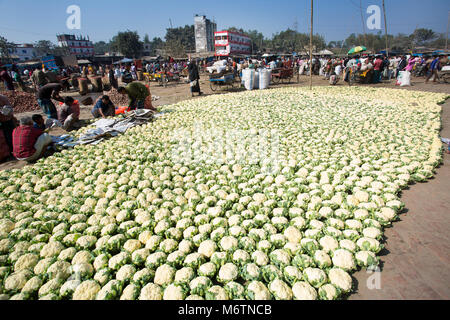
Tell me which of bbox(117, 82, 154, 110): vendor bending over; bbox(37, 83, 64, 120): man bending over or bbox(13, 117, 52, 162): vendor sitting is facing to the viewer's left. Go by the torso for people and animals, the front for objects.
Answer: bbox(117, 82, 154, 110): vendor bending over

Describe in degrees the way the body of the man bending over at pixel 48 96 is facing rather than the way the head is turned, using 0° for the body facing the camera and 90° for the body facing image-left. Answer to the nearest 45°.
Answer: approximately 270°

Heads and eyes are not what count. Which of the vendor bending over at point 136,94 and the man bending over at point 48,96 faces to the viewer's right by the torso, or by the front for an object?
the man bending over

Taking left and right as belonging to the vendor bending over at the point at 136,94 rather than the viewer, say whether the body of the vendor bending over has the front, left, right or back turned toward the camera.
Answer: left

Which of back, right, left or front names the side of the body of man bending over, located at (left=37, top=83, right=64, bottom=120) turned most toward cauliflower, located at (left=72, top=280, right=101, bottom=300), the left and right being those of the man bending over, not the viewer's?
right

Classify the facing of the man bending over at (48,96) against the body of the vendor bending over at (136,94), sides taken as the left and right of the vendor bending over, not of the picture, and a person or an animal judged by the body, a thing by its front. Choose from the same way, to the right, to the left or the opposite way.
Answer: the opposite way

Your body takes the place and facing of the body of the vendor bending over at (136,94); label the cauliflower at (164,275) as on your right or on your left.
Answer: on your left

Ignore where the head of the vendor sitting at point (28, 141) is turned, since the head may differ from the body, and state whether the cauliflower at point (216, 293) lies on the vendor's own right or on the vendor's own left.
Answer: on the vendor's own right

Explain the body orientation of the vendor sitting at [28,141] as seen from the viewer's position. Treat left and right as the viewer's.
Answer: facing away from the viewer and to the right of the viewer

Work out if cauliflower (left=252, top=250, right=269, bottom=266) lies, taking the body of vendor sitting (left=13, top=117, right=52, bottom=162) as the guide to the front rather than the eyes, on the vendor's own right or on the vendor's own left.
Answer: on the vendor's own right
